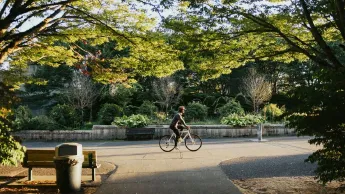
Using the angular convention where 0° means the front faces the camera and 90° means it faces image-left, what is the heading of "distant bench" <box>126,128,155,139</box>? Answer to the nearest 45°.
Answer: approximately 0°

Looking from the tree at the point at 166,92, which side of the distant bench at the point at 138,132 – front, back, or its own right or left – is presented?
back

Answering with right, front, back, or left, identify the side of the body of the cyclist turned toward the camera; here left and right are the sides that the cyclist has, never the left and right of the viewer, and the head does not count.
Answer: right

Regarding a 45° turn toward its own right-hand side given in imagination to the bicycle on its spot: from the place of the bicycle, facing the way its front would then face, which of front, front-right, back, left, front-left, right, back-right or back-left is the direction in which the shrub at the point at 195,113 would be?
back-left

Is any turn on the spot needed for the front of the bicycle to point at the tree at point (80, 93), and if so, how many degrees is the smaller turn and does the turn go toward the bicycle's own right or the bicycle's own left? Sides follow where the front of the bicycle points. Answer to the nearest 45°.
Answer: approximately 135° to the bicycle's own left

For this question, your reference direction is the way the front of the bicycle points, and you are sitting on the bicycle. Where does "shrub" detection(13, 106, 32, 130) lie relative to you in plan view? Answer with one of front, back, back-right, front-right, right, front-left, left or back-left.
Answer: back-left

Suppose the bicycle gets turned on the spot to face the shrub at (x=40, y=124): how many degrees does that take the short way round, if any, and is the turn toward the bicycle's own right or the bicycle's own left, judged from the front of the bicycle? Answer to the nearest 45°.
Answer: approximately 135° to the bicycle's own left

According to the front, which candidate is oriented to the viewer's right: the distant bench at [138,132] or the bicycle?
the bicycle

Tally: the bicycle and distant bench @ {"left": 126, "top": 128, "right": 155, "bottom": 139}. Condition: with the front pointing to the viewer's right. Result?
1

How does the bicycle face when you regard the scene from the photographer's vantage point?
facing to the right of the viewer

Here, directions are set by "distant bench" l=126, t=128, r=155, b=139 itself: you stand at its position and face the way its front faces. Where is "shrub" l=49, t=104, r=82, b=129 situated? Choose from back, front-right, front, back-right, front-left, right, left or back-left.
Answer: back-right

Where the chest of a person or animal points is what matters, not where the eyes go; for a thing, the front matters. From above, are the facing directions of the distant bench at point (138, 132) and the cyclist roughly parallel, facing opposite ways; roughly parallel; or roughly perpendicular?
roughly perpendicular

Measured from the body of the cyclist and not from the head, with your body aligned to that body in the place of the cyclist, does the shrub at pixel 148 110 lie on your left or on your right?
on your left
